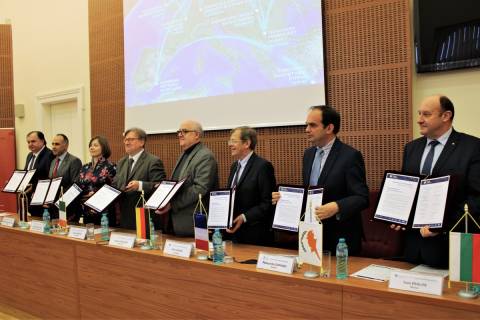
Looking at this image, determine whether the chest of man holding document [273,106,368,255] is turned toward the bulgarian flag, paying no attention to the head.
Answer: no

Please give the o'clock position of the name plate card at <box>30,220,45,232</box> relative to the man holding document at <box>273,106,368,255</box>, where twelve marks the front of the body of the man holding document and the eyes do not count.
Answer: The name plate card is roughly at 2 o'clock from the man holding document.

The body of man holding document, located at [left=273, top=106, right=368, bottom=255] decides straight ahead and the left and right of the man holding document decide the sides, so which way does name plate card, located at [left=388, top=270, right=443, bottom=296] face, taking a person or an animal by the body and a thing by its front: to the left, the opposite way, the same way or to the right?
the same way

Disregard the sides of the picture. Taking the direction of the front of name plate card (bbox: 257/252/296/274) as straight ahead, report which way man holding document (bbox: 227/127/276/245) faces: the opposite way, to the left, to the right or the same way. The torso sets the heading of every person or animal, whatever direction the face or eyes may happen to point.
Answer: the same way

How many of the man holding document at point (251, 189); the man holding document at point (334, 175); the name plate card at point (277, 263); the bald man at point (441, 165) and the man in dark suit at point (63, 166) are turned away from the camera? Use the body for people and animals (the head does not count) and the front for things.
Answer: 0

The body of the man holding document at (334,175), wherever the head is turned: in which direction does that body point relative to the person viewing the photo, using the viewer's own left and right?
facing the viewer and to the left of the viewer

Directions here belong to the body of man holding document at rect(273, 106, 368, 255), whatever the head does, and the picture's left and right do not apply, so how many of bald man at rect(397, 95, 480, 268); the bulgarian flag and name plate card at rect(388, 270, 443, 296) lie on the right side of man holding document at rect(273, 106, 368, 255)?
0

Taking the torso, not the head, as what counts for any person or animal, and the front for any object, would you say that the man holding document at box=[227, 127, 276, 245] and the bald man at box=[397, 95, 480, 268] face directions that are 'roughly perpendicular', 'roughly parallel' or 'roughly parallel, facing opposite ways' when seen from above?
roughly parallel

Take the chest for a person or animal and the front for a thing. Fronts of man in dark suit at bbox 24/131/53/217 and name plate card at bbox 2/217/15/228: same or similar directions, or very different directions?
same or similar directions

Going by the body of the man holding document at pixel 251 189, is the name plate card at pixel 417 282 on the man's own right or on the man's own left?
on the man's own left

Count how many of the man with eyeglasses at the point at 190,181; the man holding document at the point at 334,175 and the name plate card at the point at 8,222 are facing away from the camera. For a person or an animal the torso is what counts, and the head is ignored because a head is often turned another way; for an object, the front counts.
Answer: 0

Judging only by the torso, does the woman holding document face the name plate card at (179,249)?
no

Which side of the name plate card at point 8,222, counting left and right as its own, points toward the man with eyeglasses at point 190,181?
left

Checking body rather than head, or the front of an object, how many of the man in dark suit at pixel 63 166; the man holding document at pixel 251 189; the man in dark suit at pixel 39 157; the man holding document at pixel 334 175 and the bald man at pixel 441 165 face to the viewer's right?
0

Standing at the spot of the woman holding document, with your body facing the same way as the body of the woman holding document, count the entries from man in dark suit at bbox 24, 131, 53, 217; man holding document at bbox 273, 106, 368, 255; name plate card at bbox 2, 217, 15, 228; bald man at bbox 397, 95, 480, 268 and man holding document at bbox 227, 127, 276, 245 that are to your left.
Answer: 3

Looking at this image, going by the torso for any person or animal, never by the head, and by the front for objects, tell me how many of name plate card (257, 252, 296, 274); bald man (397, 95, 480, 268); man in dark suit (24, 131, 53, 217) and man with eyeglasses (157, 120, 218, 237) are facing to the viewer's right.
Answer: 0

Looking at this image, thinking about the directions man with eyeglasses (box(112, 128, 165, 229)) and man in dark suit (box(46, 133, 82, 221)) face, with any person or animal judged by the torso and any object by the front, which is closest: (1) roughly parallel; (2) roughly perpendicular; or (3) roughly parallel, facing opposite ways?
roughly parallel

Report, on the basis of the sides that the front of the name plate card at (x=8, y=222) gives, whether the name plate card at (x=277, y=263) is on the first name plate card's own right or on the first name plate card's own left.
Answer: on the first name plate card's own left
